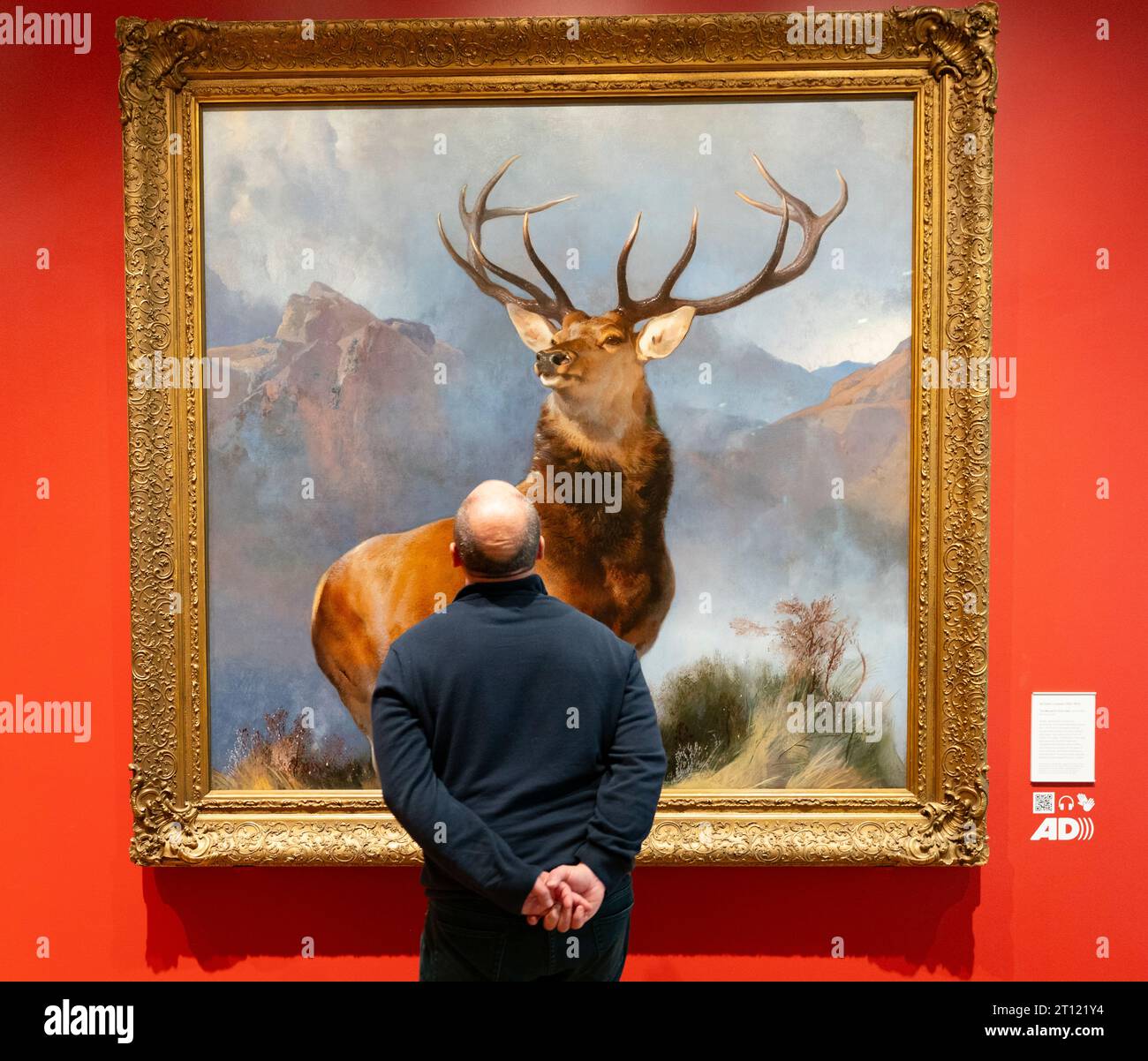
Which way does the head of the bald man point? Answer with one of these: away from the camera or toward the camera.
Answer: away from the camera

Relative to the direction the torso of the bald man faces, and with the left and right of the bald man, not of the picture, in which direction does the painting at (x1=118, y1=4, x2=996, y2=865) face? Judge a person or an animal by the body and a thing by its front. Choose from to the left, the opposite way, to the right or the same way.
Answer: the opposite way

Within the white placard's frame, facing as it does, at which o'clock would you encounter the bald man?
The bald man is roughly at 1 o'clock from the white placard.

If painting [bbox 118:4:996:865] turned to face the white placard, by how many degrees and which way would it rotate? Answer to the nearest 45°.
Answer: approximately 90° to its left

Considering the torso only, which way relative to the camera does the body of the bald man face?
away from the camera

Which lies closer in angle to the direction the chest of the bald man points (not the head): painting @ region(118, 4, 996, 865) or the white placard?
the painting

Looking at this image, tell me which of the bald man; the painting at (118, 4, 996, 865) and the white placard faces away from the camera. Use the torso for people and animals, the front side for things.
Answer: the bald man

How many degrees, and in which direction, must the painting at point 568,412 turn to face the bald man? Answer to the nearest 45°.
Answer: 0° — it already faces them
